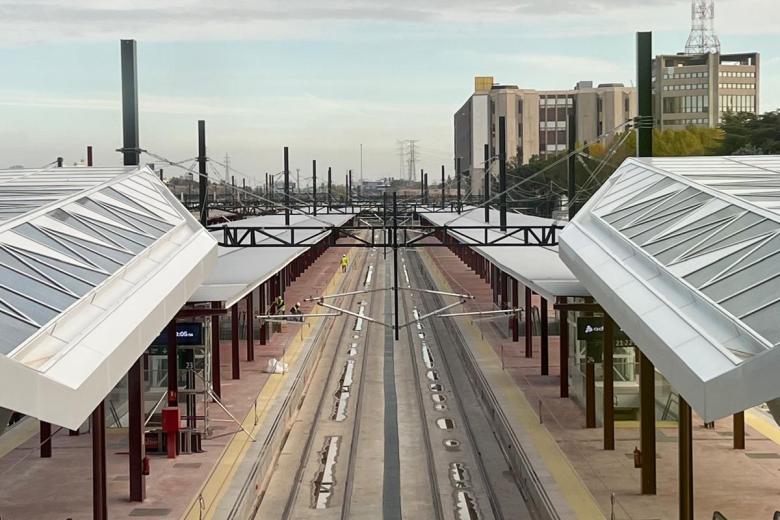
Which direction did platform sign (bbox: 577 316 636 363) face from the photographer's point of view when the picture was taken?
facing the viewer

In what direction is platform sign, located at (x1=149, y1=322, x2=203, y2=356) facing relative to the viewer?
toward the camera

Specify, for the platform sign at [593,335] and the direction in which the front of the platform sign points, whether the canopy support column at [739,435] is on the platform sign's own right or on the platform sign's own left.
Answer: on the platform sign's own left

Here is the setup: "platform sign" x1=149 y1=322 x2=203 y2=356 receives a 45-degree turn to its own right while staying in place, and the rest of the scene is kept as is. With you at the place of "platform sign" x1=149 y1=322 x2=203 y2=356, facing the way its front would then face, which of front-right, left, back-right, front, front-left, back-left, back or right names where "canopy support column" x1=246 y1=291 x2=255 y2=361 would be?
back-right

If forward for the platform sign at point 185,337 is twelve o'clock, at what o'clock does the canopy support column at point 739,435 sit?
The canopy support column is roughly at 10 o'clock from the platform sign.

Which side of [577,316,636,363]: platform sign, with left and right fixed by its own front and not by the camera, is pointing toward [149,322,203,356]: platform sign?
right

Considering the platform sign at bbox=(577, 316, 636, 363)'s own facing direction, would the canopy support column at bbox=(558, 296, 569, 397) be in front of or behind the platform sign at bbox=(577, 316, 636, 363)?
behind

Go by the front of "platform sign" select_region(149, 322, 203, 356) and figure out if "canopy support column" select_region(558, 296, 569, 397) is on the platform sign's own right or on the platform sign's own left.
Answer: on the platform sign's own left

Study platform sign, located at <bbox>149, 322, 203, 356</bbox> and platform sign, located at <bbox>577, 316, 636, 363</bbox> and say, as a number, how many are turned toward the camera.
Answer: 2

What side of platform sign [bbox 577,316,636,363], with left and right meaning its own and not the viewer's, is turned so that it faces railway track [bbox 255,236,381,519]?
right

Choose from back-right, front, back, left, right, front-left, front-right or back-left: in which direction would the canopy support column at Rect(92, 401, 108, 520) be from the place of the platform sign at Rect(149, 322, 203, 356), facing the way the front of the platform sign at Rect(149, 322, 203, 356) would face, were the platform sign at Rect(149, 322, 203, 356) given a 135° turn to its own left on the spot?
back-right

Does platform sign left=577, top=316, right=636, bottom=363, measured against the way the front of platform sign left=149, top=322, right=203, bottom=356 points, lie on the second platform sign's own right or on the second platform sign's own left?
on the second platform sign's own left

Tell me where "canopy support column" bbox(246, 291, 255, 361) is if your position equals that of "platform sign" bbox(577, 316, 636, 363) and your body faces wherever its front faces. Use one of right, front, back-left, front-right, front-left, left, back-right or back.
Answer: back-right

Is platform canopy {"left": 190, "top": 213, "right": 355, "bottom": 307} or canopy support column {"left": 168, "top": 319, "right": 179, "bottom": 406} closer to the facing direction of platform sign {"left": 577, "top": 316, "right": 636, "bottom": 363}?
the canopy support column
